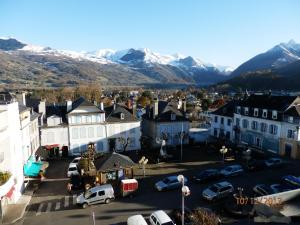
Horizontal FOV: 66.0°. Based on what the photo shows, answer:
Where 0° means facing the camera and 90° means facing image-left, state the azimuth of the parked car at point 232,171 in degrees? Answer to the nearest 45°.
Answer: approximately 45°

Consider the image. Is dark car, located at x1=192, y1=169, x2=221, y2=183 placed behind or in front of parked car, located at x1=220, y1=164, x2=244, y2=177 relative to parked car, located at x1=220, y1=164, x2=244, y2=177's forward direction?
in front

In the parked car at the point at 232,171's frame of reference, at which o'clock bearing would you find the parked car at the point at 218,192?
the parked car at the point at 218,192 is roughly at 11 o'clock from the parked car at the point at 232,171.

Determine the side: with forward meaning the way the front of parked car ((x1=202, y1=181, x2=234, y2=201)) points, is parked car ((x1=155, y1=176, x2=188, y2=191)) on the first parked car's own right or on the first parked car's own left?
on the first parked car's own right

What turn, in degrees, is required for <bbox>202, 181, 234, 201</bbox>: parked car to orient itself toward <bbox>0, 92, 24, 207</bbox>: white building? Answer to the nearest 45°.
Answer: approximately 45° to its right

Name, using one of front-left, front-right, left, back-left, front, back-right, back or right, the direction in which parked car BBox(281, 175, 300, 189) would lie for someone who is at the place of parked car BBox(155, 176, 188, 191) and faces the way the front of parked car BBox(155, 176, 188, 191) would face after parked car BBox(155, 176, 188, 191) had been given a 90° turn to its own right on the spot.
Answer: back-right

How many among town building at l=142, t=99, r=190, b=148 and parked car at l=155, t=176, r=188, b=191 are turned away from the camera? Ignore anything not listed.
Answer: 0

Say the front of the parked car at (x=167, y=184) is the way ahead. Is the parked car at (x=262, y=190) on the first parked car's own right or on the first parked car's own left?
on the first parked car's own left

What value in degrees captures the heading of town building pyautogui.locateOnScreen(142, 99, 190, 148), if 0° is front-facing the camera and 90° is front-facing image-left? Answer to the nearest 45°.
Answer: approximately 0°

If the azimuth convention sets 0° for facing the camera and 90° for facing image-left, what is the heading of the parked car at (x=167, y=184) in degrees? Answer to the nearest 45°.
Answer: approximately 45°

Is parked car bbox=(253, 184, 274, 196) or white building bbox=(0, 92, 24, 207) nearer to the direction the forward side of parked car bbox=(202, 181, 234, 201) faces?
the white building

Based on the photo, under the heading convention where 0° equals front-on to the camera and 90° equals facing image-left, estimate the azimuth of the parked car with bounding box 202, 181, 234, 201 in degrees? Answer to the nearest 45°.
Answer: approximately 45°

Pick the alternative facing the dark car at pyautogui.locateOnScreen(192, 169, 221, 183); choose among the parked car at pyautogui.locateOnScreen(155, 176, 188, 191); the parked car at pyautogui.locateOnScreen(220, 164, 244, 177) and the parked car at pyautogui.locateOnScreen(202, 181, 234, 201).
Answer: the parked car at pyautogui.locateOnScreen(220, 164, 244, 177)

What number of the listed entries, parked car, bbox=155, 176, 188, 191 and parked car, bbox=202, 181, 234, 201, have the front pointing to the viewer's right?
0

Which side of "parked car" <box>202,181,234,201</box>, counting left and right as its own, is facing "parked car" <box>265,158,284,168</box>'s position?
back

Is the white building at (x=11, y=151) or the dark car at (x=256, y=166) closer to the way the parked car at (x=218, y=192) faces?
the white building
